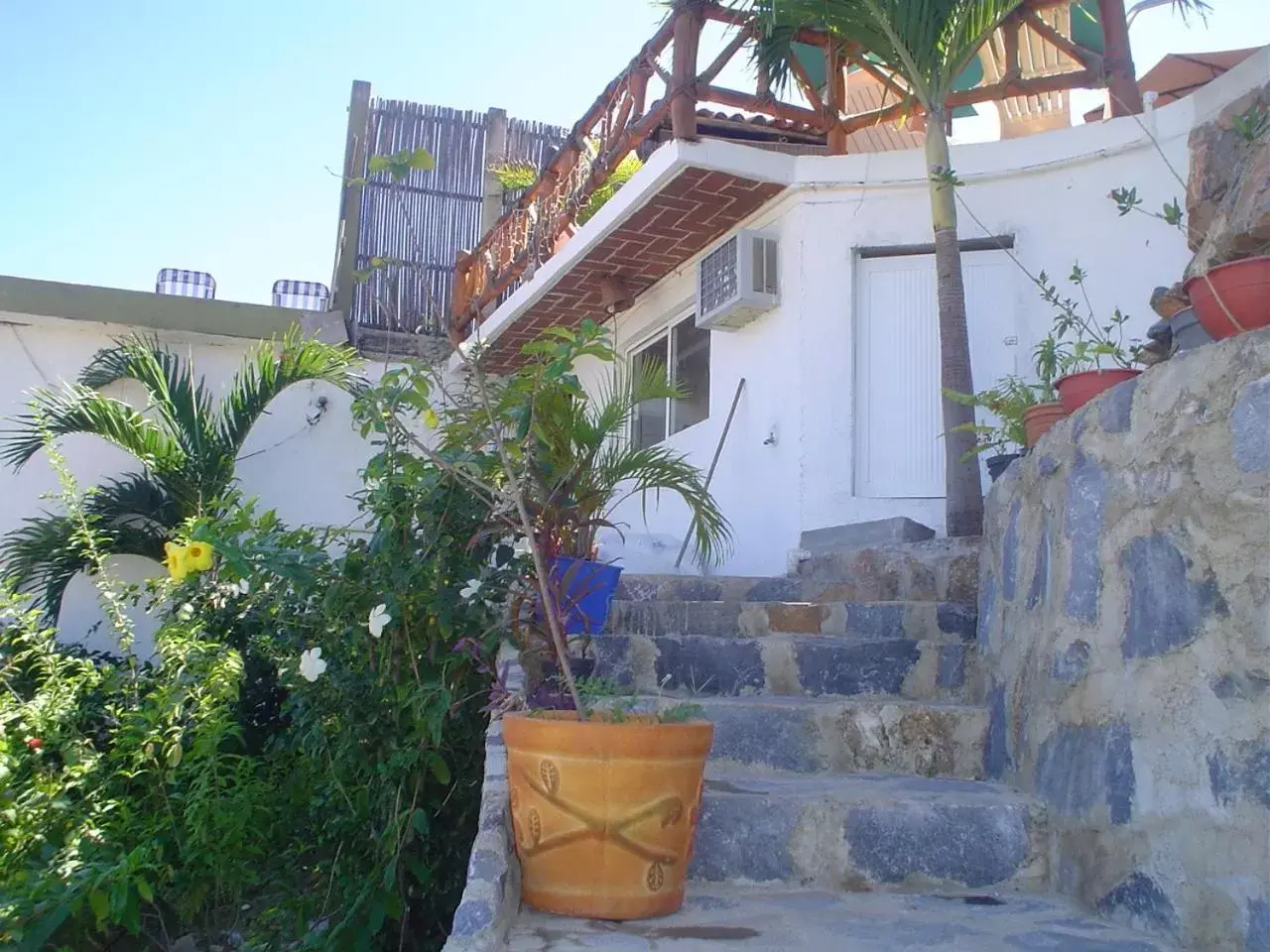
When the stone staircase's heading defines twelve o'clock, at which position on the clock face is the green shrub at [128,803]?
The green shrub is roughly at 3 o'clock from the stone staircase.

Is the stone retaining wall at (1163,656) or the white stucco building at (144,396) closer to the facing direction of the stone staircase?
the stone retaining wall

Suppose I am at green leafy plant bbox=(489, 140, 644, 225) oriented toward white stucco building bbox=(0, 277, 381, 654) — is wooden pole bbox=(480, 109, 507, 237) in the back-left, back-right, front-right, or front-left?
front-right

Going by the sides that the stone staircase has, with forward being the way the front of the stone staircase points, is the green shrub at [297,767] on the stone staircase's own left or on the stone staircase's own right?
on the stone staircase's own right

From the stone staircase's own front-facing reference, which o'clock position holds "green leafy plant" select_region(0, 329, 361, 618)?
The green leafy plant is roughly at 4 o'clock from the stone staircase.

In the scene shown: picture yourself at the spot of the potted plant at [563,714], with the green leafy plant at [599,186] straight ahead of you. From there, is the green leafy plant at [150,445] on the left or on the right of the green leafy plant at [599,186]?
left

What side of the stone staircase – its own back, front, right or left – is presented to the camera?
front

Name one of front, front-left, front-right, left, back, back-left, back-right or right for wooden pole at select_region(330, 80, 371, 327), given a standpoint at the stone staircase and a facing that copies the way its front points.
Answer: back-right

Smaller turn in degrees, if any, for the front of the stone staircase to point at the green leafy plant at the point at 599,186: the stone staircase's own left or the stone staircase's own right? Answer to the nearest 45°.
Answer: approximately 135° to the stone staircase's own right

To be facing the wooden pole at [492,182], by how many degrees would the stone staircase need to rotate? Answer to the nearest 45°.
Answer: approximately 135° to its right

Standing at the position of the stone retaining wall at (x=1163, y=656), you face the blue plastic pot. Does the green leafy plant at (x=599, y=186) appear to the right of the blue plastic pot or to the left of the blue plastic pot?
right
